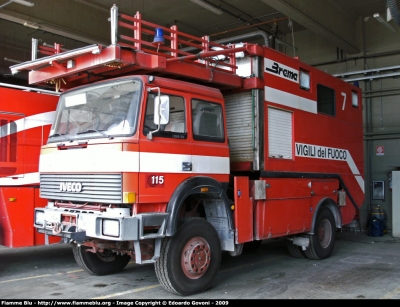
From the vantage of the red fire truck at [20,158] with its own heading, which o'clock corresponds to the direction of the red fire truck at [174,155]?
the red fire truck at [174,155] is roughly at 9 o'clock from the red fire truck at [20,158].

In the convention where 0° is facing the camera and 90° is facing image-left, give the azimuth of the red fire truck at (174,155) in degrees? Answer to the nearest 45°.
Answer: approximately 45°

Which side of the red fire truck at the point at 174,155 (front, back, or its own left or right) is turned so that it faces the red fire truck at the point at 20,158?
right

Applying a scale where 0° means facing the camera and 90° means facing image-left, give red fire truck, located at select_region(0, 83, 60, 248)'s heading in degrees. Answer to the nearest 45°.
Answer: approximately 45°
